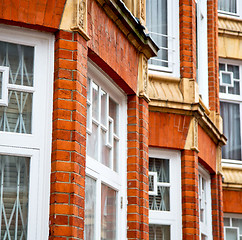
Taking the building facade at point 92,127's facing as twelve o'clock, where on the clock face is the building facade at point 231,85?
the building facade at point 231,85 is roughly at 8 o'clock from the building facade at point 92,127.

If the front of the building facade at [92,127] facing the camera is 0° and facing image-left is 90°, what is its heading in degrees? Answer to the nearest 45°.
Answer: approximately 315°
